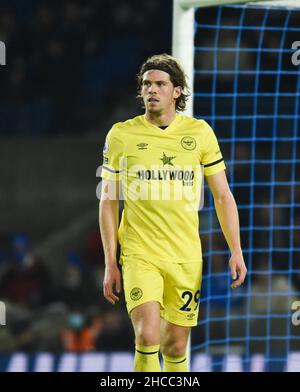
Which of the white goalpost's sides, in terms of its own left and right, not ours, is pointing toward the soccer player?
front

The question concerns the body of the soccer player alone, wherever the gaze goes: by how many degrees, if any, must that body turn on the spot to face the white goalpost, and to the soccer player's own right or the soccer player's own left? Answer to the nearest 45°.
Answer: approximately 180°

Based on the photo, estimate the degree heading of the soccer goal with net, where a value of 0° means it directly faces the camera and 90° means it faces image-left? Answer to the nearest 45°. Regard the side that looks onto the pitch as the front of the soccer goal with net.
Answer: approximately 0°

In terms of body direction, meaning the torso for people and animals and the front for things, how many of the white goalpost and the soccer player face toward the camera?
2

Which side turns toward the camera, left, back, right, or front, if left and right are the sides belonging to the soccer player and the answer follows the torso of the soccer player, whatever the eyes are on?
front
